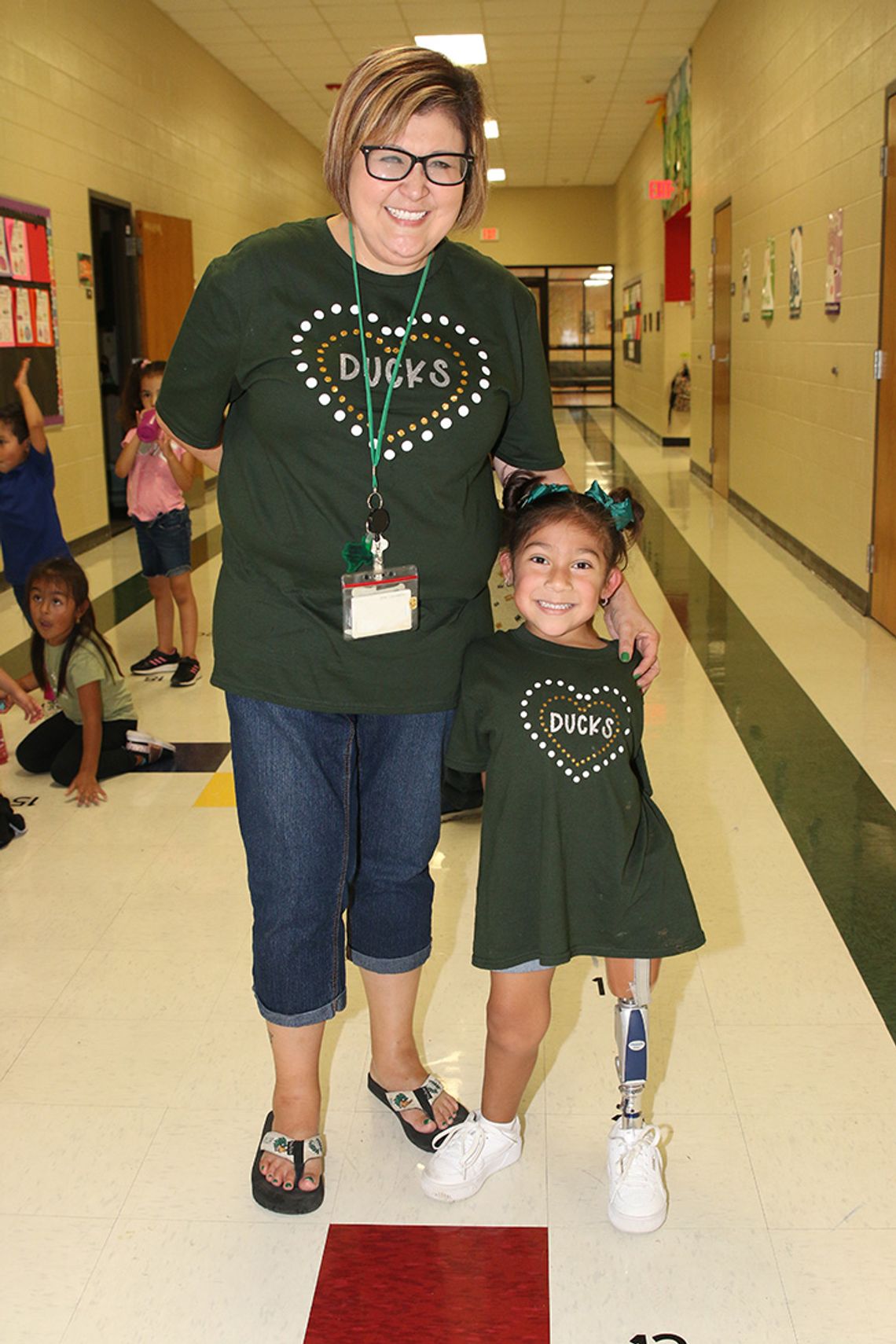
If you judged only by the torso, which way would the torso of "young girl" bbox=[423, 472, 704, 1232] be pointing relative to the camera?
toward the camera

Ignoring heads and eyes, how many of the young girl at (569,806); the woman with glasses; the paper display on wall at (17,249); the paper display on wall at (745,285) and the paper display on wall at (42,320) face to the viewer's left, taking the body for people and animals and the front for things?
1

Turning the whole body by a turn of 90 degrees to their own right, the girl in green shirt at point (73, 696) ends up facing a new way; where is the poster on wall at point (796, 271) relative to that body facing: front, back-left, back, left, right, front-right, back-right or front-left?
right

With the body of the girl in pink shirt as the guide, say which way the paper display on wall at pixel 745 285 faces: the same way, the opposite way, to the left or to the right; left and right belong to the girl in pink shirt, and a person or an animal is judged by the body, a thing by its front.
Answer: to the right

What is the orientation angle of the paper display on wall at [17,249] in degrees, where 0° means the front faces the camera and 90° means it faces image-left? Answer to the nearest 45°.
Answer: approximately 315°

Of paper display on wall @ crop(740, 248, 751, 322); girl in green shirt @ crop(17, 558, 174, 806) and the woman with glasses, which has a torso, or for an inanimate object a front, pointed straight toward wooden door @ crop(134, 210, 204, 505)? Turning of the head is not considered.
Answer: the paper display on wall

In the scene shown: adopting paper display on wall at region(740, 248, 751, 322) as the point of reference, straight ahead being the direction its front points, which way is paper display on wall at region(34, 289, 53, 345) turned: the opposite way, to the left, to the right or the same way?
the opposite way

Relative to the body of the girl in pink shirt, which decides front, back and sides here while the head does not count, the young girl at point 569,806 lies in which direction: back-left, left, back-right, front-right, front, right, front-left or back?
front-left

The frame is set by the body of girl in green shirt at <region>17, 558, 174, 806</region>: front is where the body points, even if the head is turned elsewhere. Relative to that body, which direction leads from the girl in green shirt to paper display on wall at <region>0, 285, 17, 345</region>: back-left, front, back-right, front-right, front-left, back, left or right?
back-right

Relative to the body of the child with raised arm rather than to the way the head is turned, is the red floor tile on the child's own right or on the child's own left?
on the child's own left

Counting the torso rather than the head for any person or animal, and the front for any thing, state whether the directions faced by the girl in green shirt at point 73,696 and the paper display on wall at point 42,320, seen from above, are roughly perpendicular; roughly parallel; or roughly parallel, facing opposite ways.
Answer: roughly perpendicular

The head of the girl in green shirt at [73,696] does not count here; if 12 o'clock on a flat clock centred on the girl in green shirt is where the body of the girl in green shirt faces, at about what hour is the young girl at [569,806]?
The young girl is roughly at 10 o'clock from the girl in green shirt.

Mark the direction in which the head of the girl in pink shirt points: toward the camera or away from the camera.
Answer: toward the camera

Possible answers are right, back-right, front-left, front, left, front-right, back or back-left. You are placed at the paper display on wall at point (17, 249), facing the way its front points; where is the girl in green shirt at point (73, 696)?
front-right

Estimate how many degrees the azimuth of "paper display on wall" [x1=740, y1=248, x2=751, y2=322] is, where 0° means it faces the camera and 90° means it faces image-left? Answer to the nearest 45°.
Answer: approximately 90°

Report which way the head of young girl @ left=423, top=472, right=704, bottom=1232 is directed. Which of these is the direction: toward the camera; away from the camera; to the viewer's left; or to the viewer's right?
toward the camera

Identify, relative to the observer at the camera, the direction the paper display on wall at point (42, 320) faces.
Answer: facing the viewer and to the right of the viewer

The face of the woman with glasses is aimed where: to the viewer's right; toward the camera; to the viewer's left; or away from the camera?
toward the camera

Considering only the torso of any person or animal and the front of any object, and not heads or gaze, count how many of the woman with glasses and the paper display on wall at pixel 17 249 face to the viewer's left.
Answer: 0

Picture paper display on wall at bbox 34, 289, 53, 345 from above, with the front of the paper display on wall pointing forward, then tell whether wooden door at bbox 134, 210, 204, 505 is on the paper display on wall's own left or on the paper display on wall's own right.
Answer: on the paper display on wall's own left
